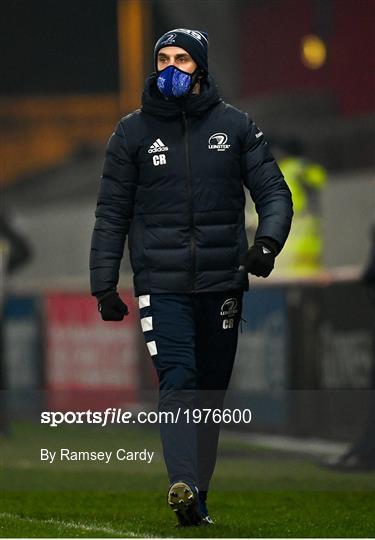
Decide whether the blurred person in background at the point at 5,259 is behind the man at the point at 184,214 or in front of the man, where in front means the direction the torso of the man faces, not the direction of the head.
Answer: behind

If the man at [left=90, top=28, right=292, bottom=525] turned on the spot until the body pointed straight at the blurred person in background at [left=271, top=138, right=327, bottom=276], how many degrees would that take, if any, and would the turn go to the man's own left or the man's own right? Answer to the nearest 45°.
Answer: approximately 180°

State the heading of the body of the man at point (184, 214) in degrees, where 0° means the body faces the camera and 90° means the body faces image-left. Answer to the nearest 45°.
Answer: approximately 0°

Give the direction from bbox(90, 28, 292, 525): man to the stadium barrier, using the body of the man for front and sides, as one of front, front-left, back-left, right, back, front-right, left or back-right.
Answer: back
